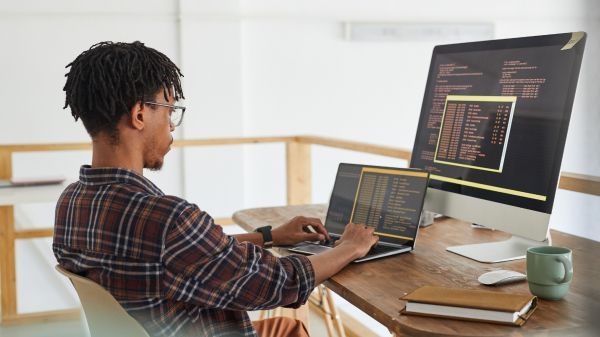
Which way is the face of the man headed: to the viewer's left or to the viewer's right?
to the viewer's right

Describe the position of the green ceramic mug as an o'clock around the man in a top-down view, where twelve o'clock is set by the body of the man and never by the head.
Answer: The green ceramic mug is roughly at 2 o'clock from the man.

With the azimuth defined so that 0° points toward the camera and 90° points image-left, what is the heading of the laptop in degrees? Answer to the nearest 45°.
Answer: approximately 45°

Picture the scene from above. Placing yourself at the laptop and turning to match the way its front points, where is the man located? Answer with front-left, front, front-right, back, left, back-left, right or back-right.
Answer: front

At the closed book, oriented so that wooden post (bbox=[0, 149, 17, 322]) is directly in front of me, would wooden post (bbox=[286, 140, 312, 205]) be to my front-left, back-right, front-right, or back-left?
front-right

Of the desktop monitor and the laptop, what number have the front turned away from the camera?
0

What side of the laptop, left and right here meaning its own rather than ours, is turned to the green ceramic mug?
left

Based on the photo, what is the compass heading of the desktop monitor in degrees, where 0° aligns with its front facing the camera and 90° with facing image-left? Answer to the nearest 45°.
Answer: approximately 45°

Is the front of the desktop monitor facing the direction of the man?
yes
